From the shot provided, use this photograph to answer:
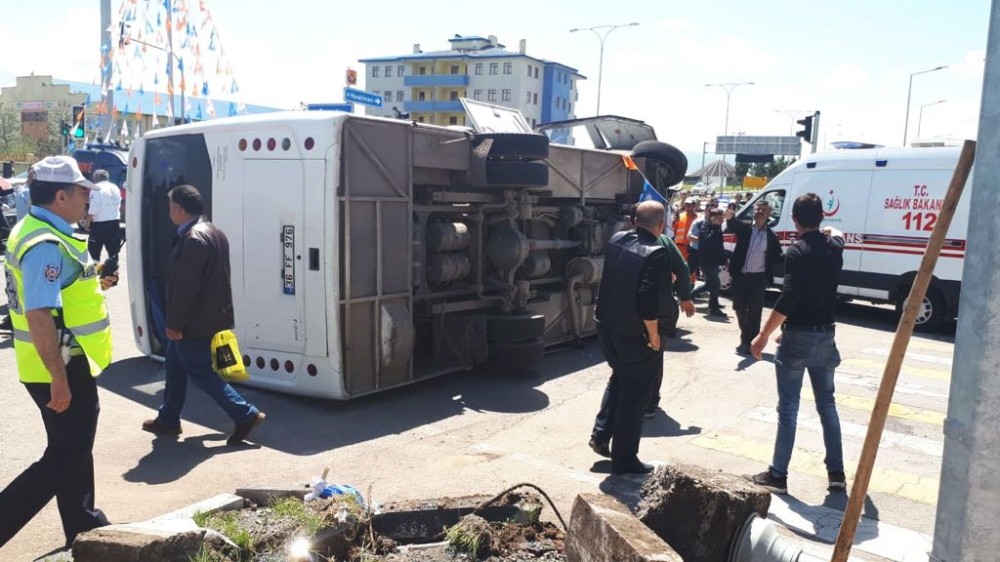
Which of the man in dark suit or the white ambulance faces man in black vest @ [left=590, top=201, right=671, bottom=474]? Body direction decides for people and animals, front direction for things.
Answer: the man in dark suit

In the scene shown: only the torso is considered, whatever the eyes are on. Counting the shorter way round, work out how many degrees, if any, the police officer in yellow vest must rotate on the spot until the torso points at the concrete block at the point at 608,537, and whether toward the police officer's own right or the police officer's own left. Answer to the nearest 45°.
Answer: approximately 45° to the police officer's own right

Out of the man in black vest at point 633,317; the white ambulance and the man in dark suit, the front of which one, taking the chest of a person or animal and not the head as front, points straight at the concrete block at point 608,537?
the man in dark suit

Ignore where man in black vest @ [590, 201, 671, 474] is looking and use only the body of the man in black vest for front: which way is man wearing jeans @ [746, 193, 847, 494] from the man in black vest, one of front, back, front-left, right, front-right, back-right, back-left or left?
front-right

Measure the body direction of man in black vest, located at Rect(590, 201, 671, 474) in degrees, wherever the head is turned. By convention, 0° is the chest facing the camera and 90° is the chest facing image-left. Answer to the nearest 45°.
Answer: approximately 225°

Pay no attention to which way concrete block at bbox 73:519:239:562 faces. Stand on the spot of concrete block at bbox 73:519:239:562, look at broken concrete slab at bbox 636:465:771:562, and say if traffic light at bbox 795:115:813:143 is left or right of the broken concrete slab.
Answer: left

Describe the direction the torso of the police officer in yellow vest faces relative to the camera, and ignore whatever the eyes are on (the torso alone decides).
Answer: to the viewer's right

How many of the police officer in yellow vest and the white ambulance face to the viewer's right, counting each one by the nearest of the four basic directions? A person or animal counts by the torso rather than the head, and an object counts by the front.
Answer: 1

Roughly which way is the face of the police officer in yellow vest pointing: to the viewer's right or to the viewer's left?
to the viewer's right

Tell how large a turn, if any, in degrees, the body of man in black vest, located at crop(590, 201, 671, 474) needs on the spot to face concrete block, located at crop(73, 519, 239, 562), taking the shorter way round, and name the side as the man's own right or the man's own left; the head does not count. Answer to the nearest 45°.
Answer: approximately 180°

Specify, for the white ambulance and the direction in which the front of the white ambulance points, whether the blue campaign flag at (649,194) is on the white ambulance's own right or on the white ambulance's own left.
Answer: on the white ambulance's own left

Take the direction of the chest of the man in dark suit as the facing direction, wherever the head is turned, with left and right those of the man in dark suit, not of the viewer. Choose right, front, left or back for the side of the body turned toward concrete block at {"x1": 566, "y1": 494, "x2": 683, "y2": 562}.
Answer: front
